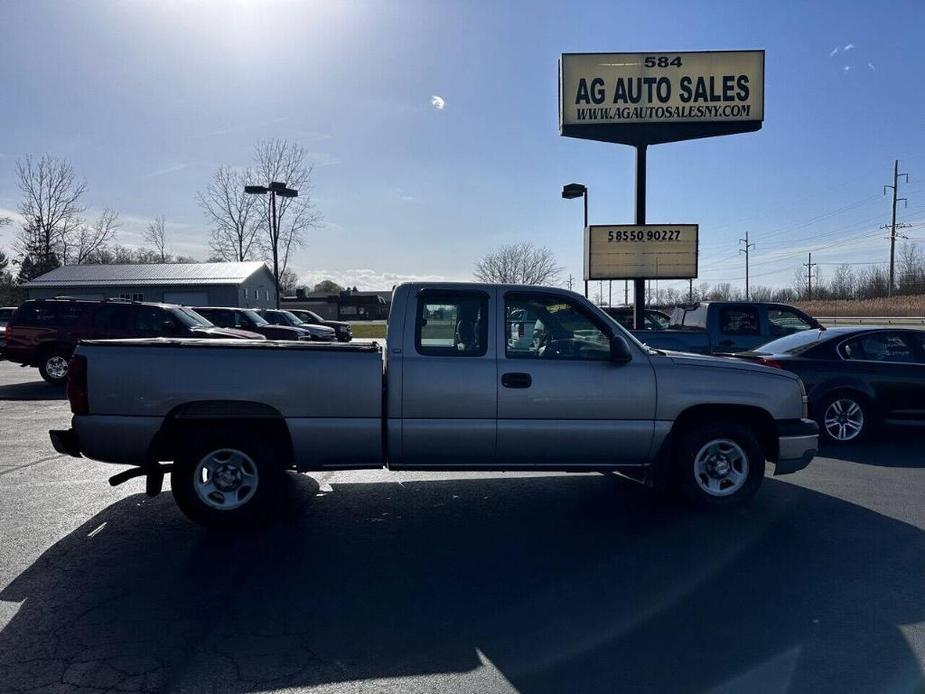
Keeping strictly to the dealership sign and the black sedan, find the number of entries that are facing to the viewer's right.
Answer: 1

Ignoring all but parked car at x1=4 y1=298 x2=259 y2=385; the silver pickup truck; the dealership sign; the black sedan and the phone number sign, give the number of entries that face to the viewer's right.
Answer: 3

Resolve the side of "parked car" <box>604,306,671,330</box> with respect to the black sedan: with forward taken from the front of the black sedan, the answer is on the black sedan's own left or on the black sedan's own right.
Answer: on the black sedan's own left

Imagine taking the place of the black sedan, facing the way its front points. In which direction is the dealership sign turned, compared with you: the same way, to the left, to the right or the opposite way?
to the right

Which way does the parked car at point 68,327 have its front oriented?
to the viewer's right

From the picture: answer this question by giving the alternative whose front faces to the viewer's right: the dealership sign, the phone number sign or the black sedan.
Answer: the black sedan

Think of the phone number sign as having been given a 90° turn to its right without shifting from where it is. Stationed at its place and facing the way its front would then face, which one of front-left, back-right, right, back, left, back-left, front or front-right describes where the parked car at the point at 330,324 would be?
front-right

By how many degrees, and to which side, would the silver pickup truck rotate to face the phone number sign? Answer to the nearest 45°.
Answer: approximately 45° to its left

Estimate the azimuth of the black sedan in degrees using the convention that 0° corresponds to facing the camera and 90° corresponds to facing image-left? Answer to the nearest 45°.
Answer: approximately 270°

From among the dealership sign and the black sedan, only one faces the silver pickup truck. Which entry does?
the dealership sign

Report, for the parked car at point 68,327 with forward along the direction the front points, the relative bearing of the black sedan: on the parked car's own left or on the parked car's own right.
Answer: on the parked car's own right

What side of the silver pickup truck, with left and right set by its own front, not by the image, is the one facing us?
right

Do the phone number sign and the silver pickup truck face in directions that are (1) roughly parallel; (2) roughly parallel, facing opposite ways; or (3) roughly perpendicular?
roughly perpendicular

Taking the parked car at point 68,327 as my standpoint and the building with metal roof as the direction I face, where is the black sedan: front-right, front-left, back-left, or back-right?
back-right
